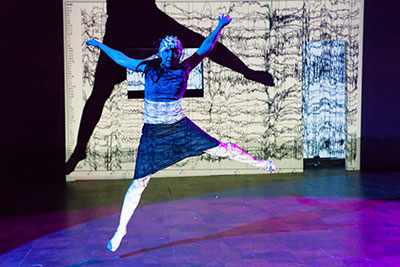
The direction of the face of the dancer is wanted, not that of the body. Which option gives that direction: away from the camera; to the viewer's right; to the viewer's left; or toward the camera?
toward the camera

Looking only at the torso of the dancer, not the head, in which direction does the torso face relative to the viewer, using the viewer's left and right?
facing the viewer
